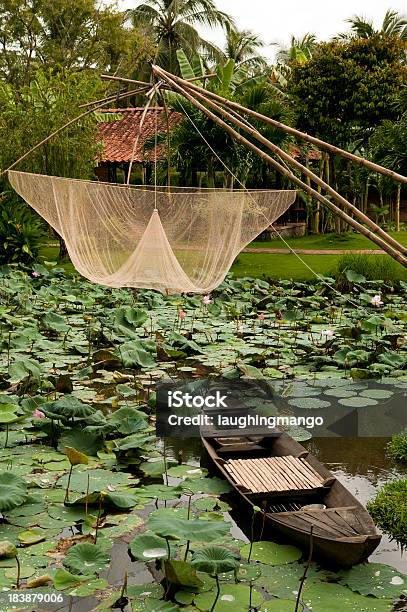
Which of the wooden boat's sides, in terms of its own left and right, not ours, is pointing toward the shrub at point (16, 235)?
back

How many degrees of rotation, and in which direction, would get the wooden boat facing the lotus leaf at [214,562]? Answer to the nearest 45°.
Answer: approximately 45° to its right

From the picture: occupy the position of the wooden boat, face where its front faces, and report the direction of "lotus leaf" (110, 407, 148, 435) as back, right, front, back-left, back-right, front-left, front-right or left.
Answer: back

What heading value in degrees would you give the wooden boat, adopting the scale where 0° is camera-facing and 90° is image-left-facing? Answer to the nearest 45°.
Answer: approximately 315°

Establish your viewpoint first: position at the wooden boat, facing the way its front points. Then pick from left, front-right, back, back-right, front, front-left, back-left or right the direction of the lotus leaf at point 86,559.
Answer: right

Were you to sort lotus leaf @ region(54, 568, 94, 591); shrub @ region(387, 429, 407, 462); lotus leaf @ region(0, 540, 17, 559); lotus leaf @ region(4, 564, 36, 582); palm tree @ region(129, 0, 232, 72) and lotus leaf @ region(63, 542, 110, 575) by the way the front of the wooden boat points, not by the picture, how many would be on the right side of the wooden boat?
4

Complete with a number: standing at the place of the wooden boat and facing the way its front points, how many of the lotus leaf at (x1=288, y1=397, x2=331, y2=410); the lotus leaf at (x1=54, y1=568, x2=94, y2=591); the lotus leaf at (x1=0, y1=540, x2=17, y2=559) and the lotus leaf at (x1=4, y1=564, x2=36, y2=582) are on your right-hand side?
3
